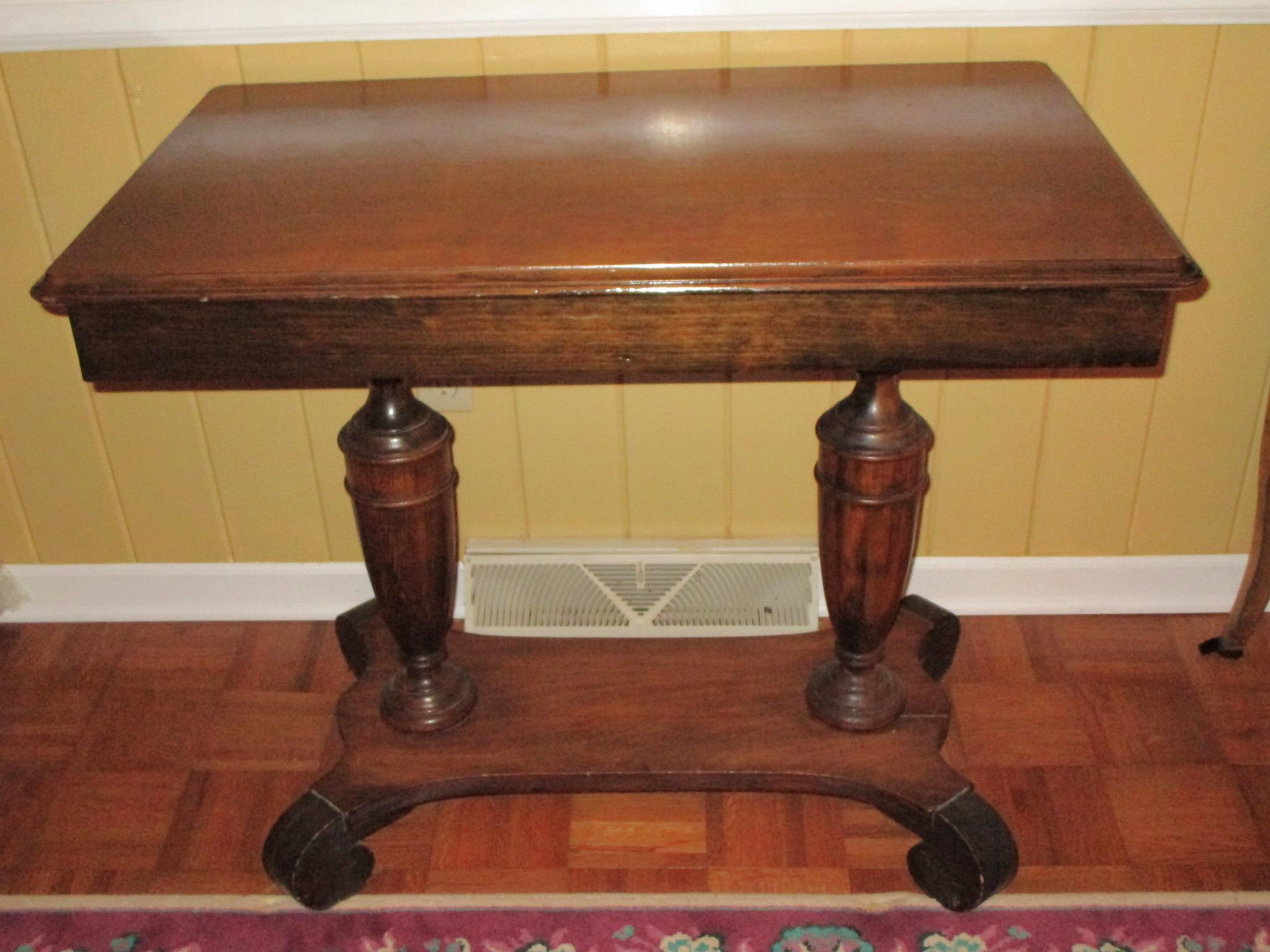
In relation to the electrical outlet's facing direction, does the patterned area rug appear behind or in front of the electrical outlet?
in front

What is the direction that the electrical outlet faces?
toward the camera
